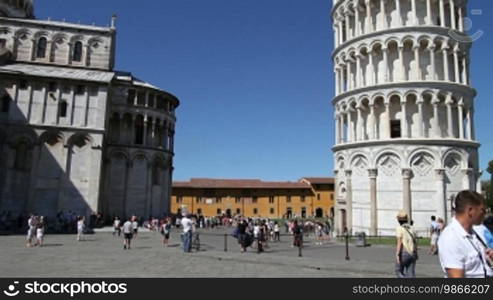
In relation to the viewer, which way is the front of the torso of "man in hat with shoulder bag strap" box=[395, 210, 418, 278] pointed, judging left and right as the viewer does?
facing away from the viewer and to the left of the viewer

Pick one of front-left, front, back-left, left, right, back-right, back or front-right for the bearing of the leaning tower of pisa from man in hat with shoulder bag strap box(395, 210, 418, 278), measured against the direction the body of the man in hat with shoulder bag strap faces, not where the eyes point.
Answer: front-right

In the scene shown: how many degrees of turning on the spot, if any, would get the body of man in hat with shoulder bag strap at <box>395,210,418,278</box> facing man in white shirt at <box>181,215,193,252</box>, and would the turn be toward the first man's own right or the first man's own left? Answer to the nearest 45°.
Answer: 0° — they already face them

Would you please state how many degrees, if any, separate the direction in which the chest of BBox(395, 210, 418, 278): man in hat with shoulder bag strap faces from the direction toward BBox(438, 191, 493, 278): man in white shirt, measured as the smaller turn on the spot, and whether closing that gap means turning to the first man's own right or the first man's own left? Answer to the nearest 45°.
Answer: approximately 135° to the first man's own left
